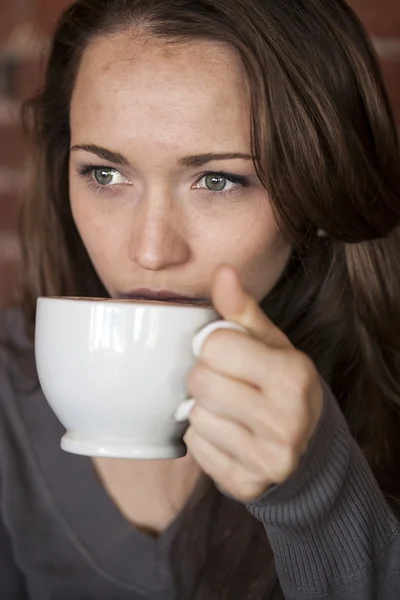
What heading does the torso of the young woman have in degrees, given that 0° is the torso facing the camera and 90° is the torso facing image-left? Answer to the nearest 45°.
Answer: approximately 45°
